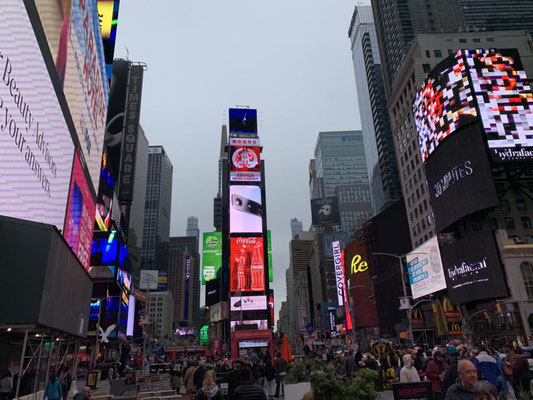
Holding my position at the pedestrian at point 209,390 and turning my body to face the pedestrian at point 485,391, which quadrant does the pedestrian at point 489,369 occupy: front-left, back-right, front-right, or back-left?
front-left

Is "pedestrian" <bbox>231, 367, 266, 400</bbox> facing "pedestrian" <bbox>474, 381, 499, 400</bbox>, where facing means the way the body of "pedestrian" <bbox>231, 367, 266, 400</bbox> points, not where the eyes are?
no

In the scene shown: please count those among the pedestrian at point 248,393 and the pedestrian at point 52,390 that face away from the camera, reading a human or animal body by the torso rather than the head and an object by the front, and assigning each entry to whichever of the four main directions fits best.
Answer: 2

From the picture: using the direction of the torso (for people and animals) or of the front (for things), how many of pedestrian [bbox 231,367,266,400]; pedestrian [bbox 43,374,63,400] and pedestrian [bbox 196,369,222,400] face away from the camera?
3

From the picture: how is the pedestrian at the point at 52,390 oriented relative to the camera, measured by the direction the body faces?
away from the camera

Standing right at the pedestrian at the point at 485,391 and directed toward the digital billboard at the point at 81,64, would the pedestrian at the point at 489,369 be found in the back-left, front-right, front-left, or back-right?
front-right

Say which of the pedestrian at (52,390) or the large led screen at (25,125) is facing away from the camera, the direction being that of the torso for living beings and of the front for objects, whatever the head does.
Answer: the pedestrian

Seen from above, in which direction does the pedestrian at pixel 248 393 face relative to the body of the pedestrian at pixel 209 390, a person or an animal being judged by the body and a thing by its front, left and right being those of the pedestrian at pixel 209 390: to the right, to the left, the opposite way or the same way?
the same way

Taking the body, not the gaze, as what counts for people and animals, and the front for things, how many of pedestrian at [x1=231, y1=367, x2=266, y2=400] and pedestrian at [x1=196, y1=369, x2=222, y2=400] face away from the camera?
2

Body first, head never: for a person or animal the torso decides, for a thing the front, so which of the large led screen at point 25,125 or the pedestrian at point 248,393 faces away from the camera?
the pedestrian

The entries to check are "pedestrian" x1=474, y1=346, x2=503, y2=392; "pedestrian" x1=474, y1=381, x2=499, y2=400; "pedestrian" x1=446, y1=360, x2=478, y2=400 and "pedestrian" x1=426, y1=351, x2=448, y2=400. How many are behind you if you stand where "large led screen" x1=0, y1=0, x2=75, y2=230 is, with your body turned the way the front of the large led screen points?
0

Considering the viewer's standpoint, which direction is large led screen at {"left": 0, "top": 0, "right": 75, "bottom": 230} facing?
facing the viewer and to the right of the viewer

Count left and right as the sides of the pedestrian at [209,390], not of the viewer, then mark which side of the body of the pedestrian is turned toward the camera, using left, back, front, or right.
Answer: back

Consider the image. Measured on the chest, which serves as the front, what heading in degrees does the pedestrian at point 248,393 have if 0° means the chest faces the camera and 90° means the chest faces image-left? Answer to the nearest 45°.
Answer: approximately 180°

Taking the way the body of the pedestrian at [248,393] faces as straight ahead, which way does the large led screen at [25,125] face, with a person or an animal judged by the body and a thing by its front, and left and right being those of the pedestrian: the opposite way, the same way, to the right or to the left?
to the right

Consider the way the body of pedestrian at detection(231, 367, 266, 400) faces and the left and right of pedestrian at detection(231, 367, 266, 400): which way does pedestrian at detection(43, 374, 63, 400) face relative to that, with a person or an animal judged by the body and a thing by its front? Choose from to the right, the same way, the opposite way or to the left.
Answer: the same way
